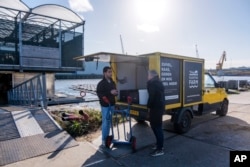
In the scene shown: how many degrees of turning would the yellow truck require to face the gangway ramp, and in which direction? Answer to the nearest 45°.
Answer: approximately 180°

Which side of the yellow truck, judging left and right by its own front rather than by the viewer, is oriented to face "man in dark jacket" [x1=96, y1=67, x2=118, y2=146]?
back

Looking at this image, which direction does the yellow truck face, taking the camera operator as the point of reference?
facing away from the viewer and to the right of the viewer
